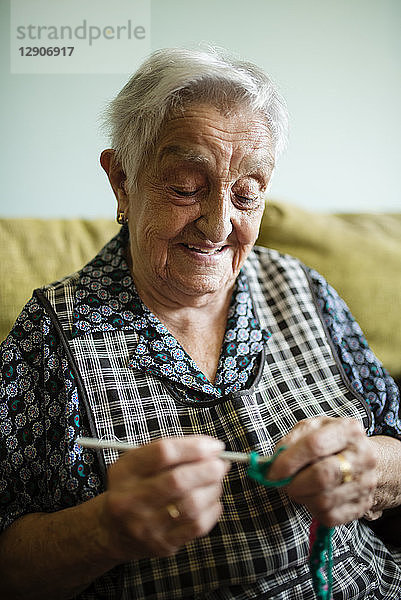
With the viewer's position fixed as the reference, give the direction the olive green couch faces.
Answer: facing the viewer
